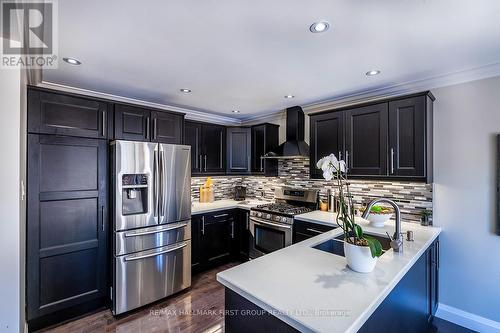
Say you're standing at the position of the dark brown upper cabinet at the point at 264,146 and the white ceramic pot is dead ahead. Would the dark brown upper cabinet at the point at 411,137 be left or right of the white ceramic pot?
left

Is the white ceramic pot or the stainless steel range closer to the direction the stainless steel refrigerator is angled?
the white ceramic pot

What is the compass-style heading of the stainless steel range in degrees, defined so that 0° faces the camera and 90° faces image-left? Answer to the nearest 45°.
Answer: approximately 45°

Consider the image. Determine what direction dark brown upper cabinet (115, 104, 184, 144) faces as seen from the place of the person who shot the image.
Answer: facing the viewer and to the right of the viewer

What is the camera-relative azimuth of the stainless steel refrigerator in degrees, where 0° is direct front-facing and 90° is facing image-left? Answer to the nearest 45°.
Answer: approximately 315°

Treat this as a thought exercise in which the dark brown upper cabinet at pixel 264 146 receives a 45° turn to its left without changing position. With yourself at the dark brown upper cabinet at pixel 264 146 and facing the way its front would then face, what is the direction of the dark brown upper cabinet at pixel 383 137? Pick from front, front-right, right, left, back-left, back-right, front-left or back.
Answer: front-left

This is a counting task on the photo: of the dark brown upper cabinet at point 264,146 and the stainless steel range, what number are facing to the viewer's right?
0

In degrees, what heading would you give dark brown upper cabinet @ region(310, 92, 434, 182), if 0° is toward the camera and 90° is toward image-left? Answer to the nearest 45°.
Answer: approximately 45°

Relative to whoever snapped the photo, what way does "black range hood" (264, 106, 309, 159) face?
facing the viewer and to the left of the viewer

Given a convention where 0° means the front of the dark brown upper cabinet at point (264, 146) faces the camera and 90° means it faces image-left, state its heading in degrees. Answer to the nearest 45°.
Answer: approximately 45°
